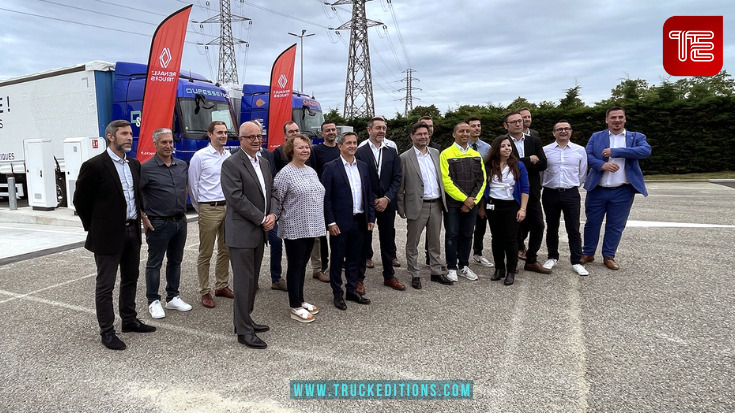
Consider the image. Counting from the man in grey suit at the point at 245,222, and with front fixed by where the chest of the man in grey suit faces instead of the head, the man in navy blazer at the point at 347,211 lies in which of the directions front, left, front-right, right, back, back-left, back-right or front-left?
left

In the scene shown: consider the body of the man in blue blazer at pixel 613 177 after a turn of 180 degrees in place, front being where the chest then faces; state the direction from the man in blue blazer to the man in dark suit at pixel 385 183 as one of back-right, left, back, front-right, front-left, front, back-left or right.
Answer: back-left

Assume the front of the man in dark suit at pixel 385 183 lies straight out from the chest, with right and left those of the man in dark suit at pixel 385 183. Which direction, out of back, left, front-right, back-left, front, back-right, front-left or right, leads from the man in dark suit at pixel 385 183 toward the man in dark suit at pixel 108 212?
right

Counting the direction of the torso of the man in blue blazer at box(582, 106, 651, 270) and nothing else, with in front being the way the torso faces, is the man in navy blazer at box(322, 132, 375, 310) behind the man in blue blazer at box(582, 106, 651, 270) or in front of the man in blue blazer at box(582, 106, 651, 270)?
in front

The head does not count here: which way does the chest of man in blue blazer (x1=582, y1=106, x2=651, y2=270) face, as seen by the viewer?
toward the camera

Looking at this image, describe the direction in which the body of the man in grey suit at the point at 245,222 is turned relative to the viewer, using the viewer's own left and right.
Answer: facing the viewer and to the right of the viewer

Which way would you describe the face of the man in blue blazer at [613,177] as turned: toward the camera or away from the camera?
toward the camera

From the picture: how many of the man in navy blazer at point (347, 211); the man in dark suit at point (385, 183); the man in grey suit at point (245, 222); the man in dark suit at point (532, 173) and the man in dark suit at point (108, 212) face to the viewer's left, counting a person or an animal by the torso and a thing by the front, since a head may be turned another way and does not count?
0

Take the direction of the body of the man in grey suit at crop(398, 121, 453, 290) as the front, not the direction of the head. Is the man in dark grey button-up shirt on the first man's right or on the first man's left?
on the first man's right

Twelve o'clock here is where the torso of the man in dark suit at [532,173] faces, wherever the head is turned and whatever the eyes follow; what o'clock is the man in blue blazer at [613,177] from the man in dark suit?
The man in blue blazer is roughly at 10 o'clock from the man in dark suit.

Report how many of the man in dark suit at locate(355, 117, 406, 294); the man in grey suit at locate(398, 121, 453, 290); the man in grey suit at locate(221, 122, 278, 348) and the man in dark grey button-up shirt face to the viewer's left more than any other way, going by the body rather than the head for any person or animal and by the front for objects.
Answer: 0

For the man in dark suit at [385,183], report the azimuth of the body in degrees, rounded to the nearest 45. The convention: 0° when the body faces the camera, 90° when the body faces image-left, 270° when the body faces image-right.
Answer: approximately 315°

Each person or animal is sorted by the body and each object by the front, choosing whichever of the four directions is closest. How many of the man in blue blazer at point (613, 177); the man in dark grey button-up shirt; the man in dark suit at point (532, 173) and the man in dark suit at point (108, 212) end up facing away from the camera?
0

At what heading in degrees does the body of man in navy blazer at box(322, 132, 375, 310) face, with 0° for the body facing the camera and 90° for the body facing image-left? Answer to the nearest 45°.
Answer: approximately 315°

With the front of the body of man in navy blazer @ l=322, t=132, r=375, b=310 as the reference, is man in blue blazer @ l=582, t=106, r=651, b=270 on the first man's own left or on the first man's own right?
on the first man's own left
